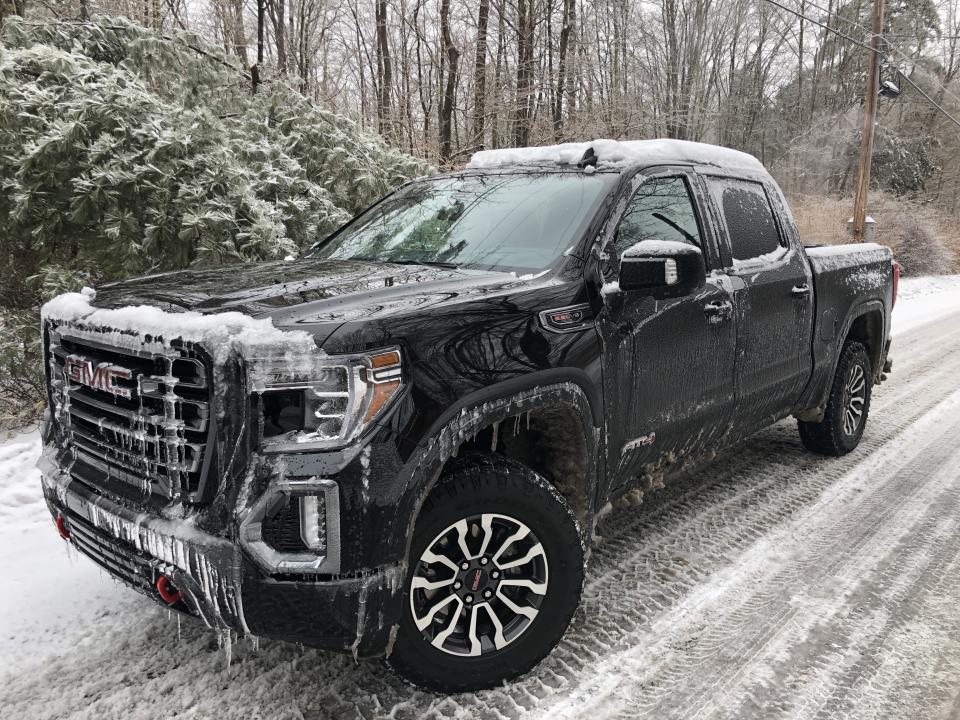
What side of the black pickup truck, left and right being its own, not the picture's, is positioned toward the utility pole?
back

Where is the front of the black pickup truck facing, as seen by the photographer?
facing the viewer and to the left of the viewer
